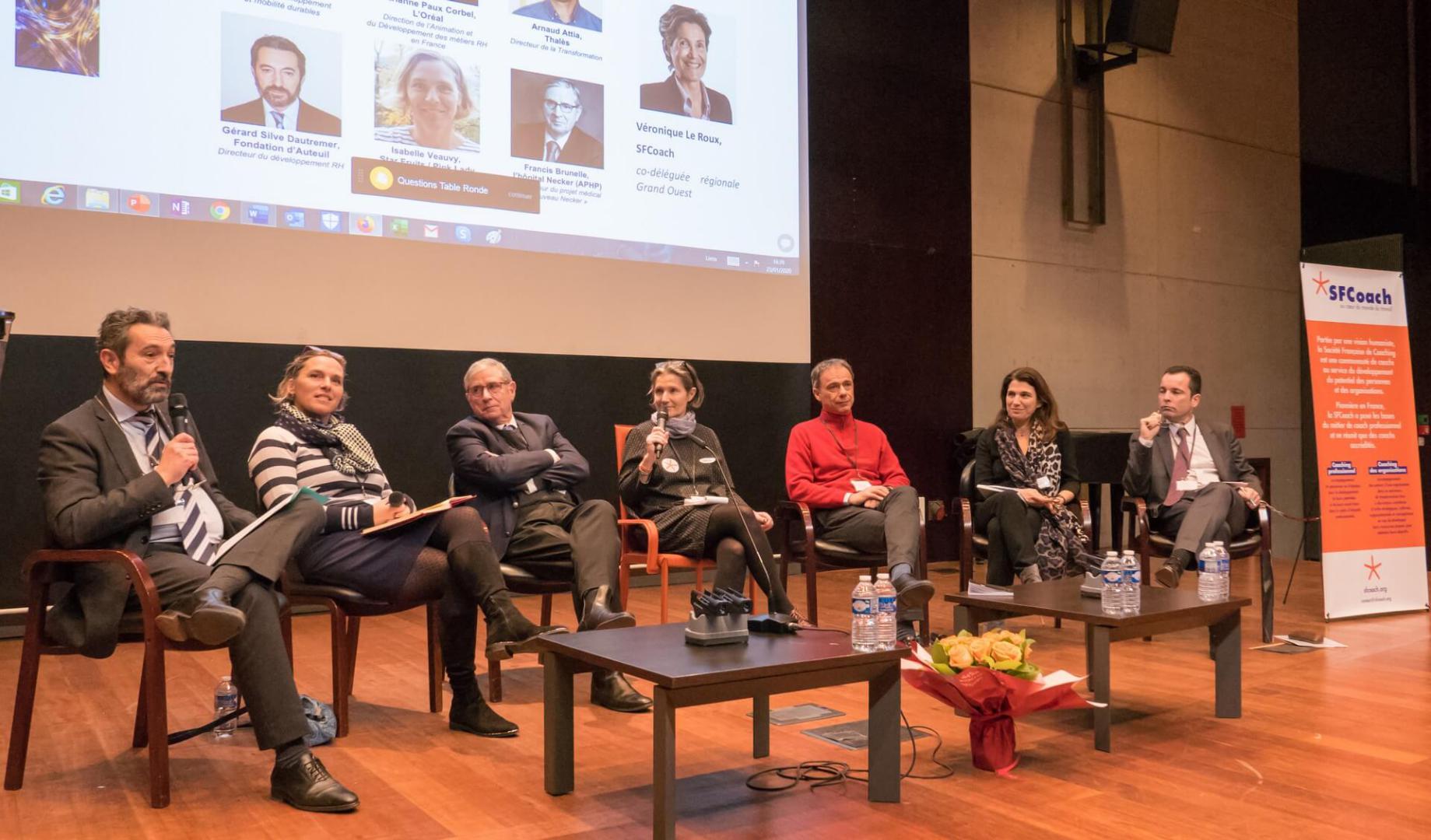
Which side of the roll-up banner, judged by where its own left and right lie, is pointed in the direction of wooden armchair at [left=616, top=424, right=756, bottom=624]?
right

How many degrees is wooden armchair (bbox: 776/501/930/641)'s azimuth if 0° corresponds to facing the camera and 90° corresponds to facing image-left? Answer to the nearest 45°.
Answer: approximately 315°

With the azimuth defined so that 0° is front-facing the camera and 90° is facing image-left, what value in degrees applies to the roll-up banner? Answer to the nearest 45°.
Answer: approximately 315°

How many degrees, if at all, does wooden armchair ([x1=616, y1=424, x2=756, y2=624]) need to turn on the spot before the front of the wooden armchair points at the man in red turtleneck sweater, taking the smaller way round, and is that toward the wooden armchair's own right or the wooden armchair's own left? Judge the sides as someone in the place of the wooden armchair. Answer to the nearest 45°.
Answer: approximately 90° to the wooden armchair's own left

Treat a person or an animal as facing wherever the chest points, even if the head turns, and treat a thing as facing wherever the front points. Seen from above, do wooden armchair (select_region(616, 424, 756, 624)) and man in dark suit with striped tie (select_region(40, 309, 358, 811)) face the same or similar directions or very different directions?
same or similar directions

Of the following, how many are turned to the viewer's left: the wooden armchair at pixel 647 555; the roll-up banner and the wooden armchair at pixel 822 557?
0

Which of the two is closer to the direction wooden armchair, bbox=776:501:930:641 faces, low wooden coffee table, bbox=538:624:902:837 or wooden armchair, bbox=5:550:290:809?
the low wooden coffee table

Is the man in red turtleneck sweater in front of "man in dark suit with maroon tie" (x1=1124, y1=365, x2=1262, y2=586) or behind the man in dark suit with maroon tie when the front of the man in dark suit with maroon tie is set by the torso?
in front

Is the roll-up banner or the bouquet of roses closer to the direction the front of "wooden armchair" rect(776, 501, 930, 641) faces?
the bouquet of roses

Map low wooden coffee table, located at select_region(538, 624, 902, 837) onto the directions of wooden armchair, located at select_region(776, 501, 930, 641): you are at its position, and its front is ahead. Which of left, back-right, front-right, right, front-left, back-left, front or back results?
front-right

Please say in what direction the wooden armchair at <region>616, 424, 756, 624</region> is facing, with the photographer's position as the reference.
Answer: facing the viewer and to the right of the viewer

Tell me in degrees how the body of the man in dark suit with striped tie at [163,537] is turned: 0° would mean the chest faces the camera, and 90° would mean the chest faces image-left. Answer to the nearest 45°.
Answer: approximately 315°

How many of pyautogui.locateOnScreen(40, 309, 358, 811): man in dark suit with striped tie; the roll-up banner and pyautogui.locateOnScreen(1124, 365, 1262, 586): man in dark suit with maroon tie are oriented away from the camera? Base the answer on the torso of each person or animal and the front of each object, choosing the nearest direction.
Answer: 0

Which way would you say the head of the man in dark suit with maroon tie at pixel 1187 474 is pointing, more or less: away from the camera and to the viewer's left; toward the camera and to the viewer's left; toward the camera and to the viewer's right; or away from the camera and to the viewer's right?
toward the camera and to the viewer's left

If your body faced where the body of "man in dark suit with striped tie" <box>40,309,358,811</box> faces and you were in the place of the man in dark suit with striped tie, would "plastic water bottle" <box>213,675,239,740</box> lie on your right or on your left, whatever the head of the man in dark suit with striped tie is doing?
on your left

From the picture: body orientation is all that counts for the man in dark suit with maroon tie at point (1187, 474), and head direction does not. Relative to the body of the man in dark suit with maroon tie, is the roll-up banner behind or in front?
behind
